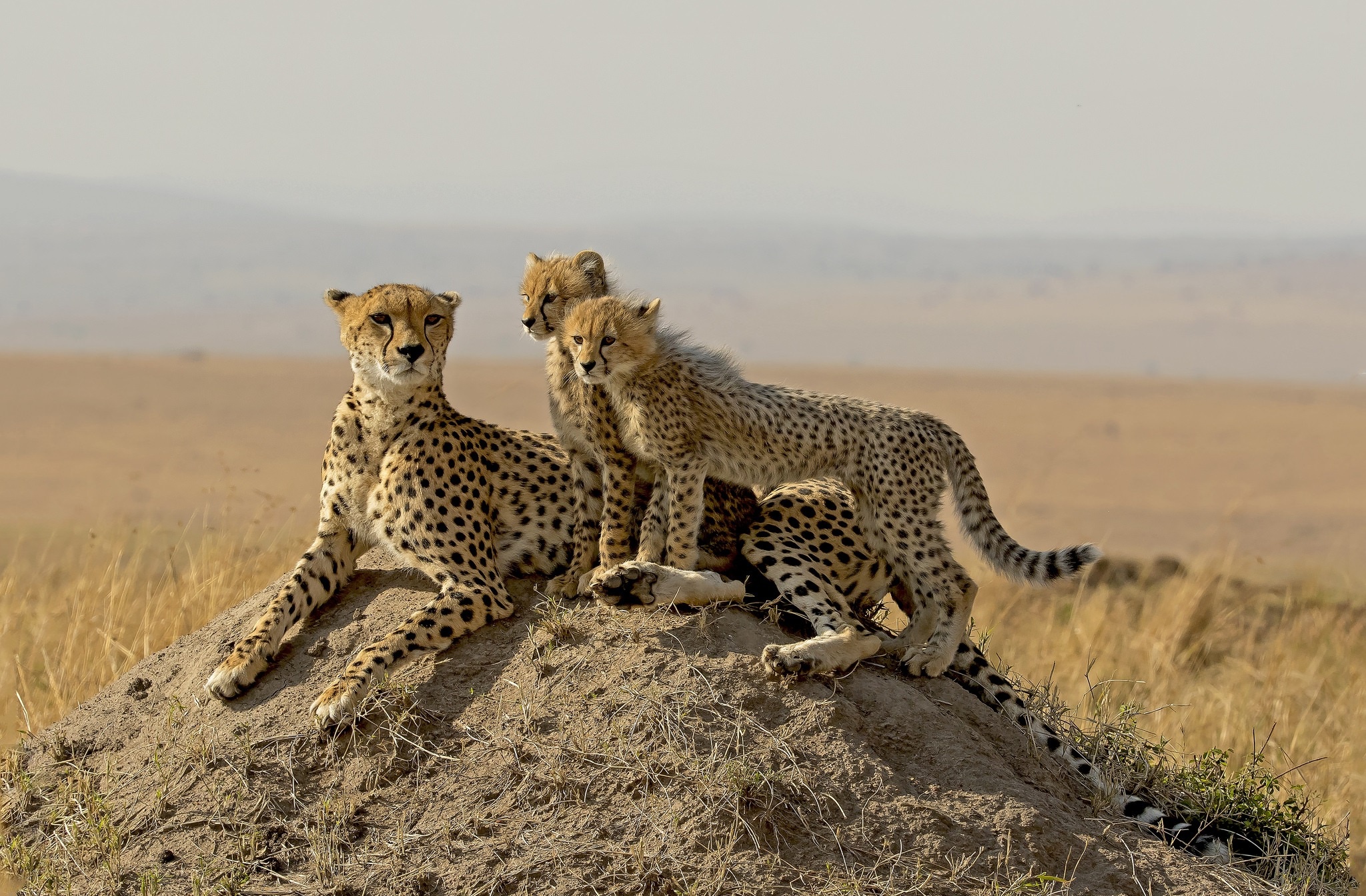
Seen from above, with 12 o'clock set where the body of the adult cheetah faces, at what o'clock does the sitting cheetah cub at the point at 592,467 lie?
The sitting cheetah cub is roughly at 7 o'clock from the adult cheetah.

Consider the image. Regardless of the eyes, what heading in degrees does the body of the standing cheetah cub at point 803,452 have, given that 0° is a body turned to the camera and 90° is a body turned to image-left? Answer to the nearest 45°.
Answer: approximately 90°

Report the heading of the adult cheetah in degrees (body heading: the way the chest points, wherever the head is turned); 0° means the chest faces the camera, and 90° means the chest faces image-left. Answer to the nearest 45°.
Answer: approximately 45°

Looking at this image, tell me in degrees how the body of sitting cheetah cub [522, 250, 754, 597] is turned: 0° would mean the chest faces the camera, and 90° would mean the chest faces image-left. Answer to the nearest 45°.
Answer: approximately 45°

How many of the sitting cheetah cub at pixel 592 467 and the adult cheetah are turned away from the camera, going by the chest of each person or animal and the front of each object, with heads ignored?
0
